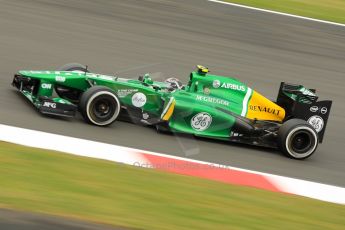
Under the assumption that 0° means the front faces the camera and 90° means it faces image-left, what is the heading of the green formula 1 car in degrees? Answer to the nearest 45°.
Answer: approximately 90°
